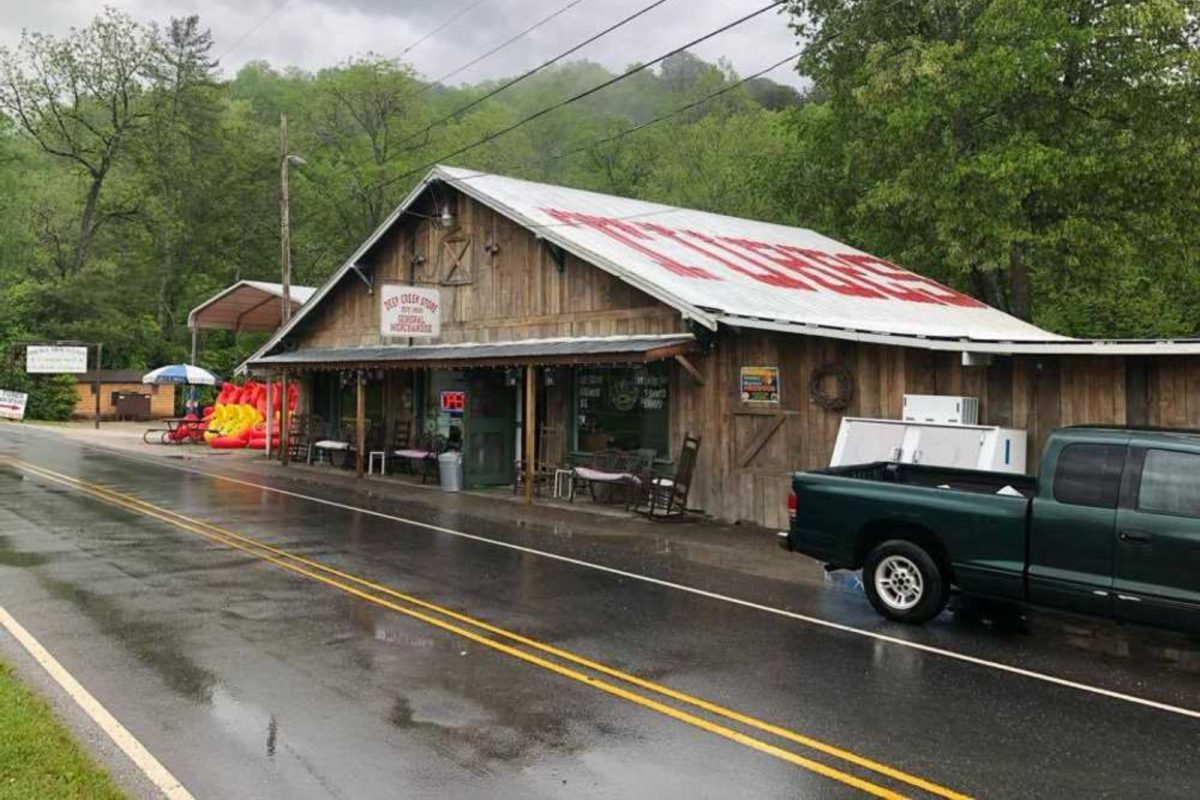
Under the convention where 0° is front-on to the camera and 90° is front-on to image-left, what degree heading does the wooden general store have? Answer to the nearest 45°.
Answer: approximately 45°

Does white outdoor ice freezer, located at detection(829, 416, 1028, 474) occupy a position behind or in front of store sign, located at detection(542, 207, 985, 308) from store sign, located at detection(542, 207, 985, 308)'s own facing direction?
in front

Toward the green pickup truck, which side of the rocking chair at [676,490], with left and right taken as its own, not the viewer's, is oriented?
left

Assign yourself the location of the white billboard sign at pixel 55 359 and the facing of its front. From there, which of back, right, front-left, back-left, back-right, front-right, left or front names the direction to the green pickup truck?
front

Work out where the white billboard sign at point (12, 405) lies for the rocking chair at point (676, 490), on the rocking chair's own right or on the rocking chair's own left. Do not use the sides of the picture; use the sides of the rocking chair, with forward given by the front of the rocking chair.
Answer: on the rocking chair's own right

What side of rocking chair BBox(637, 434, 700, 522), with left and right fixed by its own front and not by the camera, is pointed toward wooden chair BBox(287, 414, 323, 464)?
right

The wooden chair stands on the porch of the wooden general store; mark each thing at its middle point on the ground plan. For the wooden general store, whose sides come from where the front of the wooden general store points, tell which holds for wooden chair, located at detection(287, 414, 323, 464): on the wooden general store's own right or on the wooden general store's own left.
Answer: on the wooden general store's own right

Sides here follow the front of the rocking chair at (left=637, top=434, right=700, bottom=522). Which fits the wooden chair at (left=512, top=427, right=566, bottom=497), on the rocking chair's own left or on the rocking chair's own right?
on the rocking chair's own right

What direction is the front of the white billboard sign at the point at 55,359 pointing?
toward the camera
